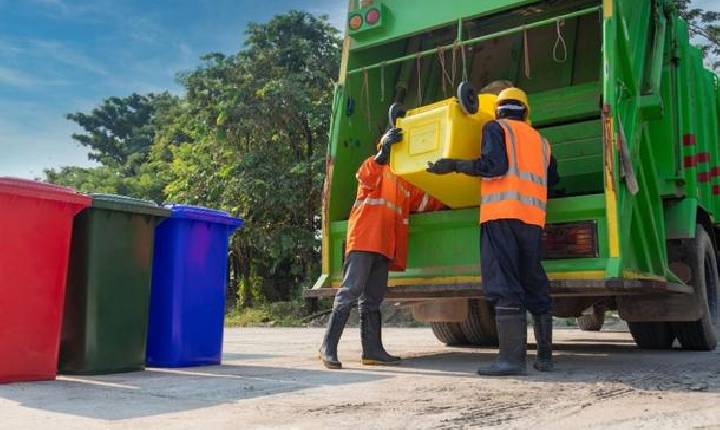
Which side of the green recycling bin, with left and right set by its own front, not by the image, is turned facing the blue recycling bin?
left

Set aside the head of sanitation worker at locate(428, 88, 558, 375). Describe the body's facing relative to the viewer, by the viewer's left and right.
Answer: facing away from the viewer and to the left of the viewer

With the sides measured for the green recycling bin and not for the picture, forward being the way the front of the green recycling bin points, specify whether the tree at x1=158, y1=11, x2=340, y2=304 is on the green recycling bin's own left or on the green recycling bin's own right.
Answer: on the green recycling bin's own left

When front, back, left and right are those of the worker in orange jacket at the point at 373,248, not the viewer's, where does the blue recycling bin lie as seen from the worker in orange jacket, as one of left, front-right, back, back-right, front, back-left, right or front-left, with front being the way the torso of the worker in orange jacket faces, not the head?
back

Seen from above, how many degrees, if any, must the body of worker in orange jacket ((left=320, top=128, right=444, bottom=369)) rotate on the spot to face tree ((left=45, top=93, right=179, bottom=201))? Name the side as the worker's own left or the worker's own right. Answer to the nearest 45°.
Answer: approximately 135° to the worker's own left

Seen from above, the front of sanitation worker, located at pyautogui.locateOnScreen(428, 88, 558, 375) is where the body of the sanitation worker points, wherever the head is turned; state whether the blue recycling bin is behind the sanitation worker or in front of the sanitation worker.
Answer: in front

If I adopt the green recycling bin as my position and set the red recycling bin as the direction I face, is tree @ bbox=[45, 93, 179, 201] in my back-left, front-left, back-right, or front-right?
back-right

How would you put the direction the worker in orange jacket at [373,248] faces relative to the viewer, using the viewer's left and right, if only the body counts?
facing to the right of the viewer

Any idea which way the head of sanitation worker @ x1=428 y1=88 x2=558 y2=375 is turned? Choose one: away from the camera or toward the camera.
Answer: away from the camera

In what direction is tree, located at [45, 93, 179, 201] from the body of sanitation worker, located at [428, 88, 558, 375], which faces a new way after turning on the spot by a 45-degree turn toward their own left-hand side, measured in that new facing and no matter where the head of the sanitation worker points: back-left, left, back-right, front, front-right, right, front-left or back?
front-right

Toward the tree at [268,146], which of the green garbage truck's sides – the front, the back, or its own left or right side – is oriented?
left

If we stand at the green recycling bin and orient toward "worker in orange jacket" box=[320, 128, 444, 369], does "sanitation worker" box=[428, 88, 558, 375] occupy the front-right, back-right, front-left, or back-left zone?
front-right

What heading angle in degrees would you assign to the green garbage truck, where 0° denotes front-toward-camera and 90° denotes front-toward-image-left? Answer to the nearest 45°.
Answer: approximately 225°
